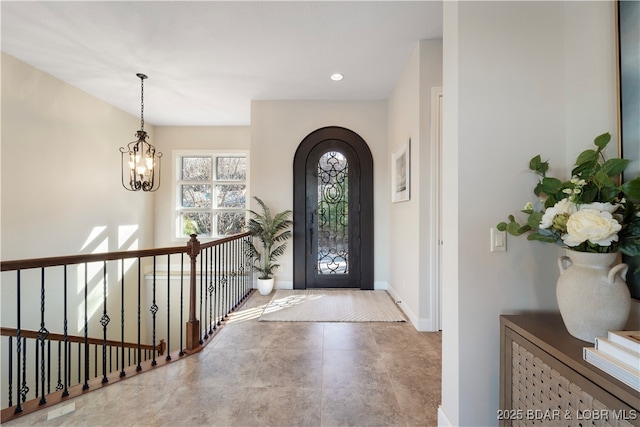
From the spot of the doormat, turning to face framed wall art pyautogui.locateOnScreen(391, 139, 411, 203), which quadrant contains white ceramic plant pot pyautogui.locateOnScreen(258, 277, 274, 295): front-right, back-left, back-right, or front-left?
back-left

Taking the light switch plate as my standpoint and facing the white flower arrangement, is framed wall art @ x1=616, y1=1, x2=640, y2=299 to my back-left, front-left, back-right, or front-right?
front-left

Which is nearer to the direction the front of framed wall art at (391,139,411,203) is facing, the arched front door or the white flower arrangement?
the arched front door

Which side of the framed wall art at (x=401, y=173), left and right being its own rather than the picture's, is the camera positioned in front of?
left

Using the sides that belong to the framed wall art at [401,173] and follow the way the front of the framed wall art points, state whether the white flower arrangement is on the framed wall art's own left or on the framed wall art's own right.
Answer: on the framed wall art's own left
